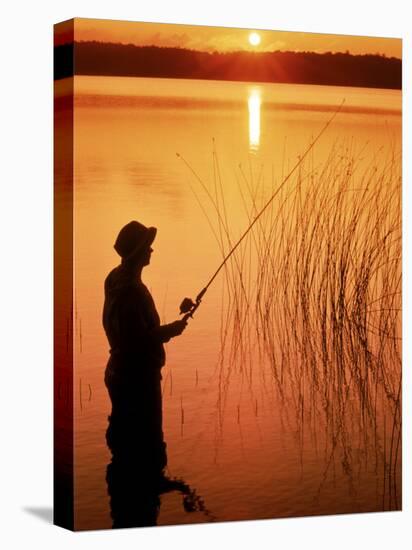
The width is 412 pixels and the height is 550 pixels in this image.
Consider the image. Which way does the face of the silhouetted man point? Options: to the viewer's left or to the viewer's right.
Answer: to the viewer's right

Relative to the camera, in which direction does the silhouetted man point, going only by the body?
to the viewer's right
